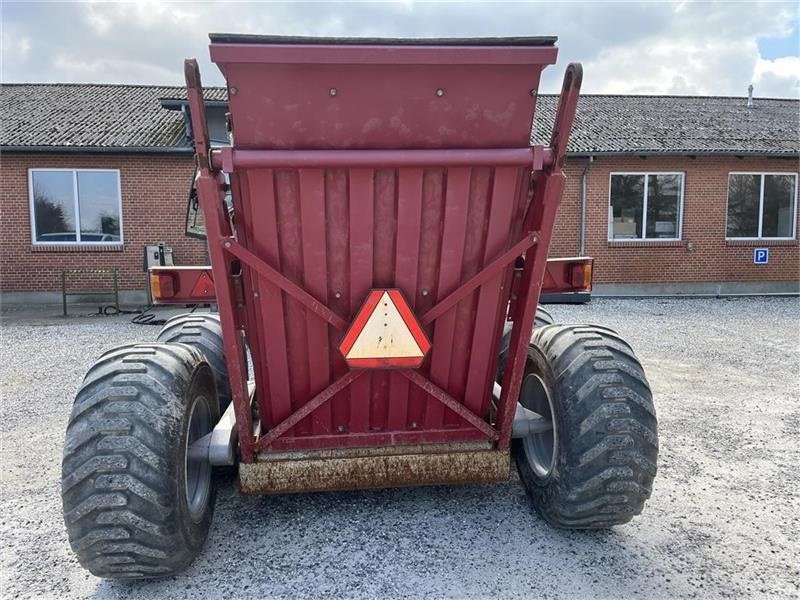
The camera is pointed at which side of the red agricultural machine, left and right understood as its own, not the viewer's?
back

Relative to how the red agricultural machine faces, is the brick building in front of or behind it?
in front
